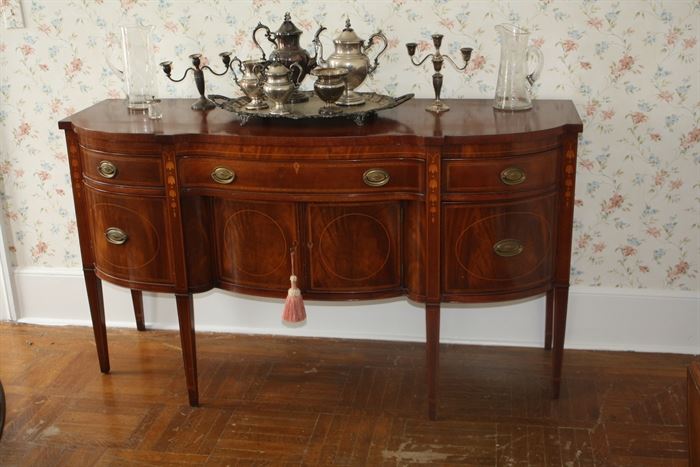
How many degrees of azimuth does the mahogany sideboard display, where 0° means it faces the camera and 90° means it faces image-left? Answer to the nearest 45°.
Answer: approximately 0°
